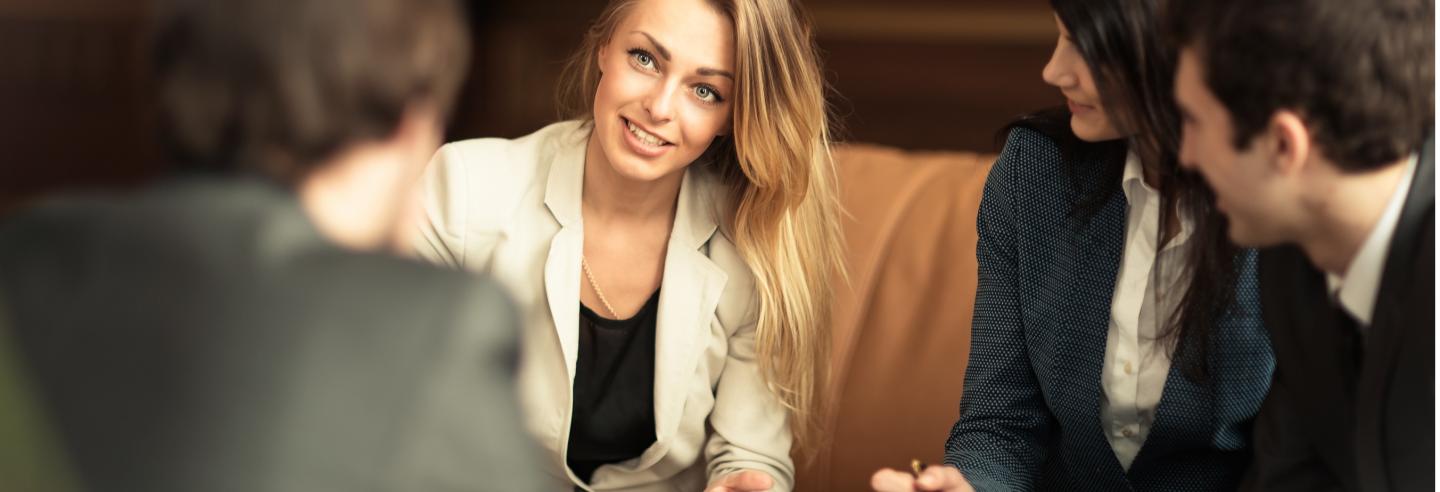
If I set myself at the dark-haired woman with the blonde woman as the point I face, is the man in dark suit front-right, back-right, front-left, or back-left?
back-left

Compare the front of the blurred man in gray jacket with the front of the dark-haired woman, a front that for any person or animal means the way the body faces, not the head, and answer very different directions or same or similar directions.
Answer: very different directions

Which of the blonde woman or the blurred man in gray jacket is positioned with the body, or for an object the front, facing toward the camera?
the blonde woman

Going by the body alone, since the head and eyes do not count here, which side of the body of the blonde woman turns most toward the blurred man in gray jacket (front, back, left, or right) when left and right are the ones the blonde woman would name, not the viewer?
front

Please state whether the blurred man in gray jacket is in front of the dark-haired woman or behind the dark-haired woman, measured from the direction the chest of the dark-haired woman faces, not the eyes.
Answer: in front

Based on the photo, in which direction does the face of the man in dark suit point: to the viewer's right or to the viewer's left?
to the viewer's left

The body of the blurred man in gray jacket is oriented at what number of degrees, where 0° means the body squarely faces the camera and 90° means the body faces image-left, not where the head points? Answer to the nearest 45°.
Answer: approximately 225°

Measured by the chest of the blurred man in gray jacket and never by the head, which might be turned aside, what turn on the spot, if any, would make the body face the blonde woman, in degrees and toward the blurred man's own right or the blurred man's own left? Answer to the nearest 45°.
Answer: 0° — they already face them

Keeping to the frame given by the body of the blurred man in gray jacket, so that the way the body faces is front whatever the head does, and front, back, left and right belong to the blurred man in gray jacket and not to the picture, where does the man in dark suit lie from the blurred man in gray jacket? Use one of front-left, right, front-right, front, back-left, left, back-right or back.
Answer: front-right

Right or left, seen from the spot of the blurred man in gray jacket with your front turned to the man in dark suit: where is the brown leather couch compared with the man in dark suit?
left

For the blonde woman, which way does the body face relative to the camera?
toward the camera
